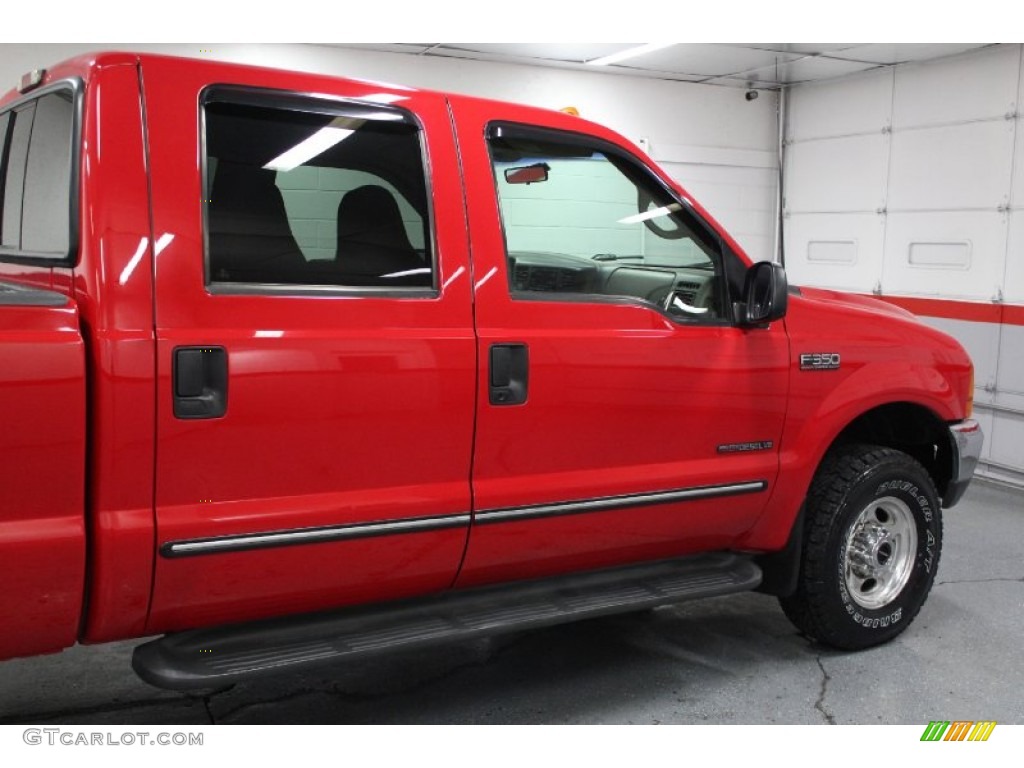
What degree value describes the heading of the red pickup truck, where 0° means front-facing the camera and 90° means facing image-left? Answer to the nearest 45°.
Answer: approximately 225°

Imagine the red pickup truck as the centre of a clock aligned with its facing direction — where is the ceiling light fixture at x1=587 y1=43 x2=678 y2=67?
The ceiling light fixture is roughly at 11 o'clock from the red pickup truck.
